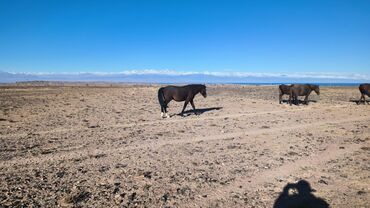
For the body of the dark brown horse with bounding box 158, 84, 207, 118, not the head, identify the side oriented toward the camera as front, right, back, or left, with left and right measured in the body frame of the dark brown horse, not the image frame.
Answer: right
